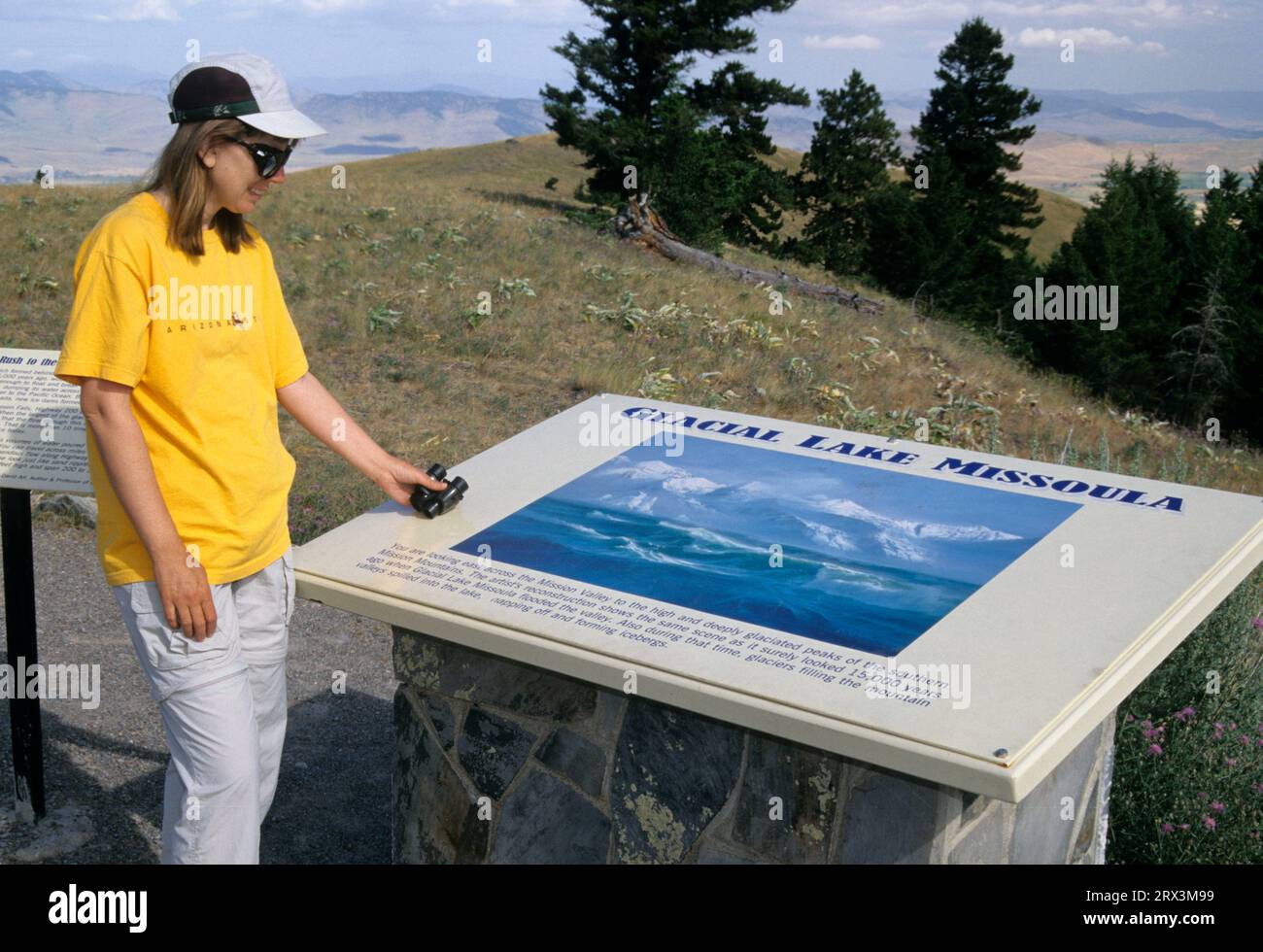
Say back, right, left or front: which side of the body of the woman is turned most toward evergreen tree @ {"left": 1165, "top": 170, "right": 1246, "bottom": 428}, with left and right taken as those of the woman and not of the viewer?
left

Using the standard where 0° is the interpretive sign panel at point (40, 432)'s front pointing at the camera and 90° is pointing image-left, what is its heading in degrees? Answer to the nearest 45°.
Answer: approximately 0°

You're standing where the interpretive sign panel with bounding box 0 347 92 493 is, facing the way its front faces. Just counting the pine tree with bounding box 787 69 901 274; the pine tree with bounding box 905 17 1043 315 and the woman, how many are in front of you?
1

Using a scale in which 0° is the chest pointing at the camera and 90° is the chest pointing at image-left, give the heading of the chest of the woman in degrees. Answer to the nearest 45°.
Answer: approximately 315°

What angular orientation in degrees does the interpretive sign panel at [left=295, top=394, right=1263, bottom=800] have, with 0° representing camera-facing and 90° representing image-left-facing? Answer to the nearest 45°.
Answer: approximately 45°

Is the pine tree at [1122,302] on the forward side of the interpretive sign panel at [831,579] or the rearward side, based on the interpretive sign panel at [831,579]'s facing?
on the rearward side

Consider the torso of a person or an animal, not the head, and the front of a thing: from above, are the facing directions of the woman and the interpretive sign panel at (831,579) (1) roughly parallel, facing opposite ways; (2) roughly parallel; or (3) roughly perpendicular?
roughly perpendicular

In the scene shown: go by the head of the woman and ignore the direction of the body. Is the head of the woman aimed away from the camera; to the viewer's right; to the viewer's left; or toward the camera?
to the viewer's right

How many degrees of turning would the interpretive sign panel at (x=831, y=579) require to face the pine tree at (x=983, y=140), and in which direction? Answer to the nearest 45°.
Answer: approximately 135° to its right

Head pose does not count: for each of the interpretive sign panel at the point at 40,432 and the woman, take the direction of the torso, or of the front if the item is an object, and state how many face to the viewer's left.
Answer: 0

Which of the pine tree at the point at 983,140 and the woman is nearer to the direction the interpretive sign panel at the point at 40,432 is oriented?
the woman

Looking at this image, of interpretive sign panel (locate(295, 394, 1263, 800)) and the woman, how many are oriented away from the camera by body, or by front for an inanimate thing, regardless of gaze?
0
